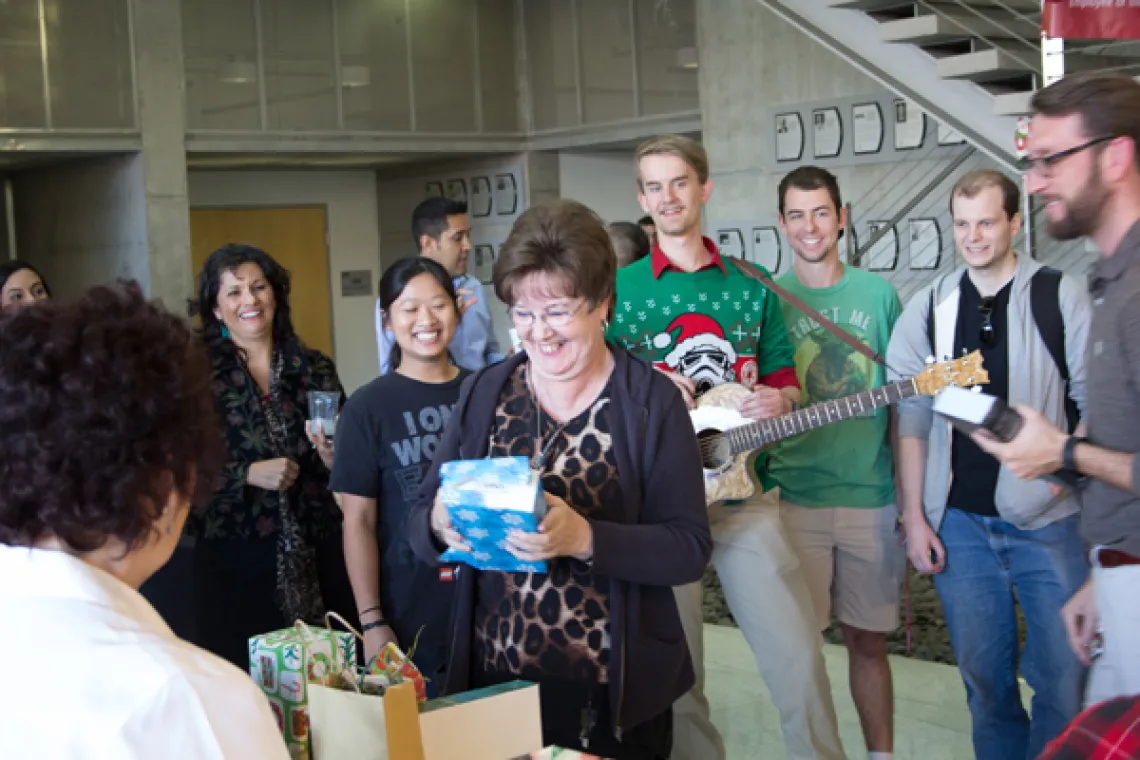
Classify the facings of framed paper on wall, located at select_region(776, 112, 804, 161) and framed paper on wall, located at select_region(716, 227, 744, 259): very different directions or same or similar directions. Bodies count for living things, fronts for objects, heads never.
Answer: same or similar directions

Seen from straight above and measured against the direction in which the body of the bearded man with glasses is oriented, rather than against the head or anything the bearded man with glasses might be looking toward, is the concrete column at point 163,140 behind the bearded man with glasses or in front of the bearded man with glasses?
in front

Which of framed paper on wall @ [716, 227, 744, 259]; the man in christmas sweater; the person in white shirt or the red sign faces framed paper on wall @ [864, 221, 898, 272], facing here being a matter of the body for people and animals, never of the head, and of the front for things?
the person in white shirt

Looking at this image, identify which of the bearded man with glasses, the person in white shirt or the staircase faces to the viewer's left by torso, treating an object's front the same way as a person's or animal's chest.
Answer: the bearded man with glasses

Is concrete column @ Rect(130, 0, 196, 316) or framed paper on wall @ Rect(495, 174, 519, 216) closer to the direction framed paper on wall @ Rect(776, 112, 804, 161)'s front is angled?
the concrete column

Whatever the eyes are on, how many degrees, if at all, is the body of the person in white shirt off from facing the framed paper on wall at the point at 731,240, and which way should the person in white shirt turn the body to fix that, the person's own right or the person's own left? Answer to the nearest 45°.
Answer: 0° — they already face it

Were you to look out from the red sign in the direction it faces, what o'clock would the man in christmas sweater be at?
The man in christmas sweater is roughly at 2 o'clock from the red sign.

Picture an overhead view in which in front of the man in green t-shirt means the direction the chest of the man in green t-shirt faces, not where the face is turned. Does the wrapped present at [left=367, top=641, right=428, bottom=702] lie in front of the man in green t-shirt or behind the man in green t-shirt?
in front

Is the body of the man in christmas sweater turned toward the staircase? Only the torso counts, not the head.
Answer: no

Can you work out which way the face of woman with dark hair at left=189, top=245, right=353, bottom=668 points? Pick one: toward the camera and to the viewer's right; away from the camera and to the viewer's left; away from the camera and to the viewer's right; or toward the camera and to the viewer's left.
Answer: toward the camera and to the viewer's right

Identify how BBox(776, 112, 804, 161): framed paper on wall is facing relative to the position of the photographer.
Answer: facing the viewer and to the left of the viewer

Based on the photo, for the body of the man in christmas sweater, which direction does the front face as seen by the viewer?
toward the camera

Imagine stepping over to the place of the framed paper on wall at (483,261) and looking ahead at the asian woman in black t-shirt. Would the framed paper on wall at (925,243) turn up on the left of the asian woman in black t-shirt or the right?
left

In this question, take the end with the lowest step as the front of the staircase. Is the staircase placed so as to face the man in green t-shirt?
no

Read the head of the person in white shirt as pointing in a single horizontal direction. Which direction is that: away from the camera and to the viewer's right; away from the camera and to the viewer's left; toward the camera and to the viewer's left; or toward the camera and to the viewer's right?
away from the camera and to the viewer's right

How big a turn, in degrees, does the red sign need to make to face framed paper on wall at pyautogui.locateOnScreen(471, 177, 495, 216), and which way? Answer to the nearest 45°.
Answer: approximately 135° to its right

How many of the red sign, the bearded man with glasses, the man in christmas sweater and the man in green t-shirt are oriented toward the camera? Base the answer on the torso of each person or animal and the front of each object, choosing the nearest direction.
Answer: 3

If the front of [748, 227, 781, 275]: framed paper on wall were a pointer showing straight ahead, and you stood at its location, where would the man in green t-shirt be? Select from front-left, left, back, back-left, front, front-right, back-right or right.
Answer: front-left

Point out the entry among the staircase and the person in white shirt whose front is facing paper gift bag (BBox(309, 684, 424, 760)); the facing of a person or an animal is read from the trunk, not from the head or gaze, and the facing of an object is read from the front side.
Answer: the person in white shirt

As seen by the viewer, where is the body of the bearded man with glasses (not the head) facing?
to the viewer's left

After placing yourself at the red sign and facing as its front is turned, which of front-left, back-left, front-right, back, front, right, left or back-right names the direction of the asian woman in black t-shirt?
front-right

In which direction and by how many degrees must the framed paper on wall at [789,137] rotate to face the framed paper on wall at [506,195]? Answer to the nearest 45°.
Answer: approximately 90° to its right
